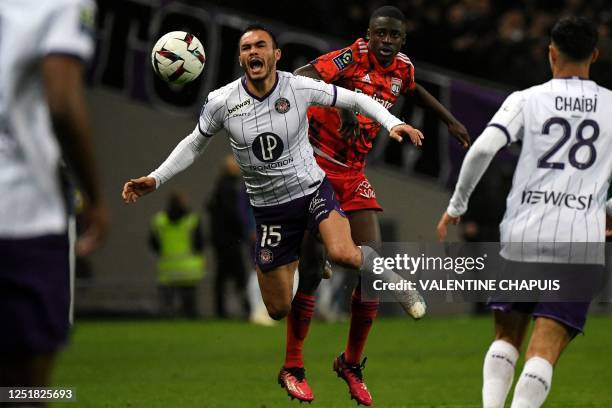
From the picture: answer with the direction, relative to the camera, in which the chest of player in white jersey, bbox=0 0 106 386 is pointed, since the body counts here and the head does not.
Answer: away from the camera

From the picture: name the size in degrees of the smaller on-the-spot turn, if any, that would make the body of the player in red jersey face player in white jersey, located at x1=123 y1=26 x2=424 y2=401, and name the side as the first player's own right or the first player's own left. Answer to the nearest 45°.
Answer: approximately 90° to the first player's own right

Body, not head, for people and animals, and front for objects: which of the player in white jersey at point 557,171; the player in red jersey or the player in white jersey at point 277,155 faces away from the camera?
the player in white jersey at point 557,171

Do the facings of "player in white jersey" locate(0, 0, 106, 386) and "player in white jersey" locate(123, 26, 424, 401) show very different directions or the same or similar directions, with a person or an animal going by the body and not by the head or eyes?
very different directions

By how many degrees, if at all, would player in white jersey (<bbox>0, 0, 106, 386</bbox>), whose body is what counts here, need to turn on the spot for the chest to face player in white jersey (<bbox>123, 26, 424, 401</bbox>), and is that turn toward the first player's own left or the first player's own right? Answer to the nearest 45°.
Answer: approximately 45° to the first player's own right

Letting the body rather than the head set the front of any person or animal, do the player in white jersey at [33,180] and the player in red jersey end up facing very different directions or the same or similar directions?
very different directions

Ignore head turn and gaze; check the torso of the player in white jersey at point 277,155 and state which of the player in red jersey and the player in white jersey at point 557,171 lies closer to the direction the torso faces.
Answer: the player in white jersey

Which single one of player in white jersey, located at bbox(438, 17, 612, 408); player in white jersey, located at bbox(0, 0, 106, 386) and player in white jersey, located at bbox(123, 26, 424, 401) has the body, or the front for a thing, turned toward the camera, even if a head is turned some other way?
player in white jersey, located at bbox(123, 26, 424, 401)

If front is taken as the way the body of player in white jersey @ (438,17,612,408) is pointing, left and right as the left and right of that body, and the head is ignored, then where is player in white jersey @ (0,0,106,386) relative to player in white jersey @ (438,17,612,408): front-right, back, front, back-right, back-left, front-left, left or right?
back-left

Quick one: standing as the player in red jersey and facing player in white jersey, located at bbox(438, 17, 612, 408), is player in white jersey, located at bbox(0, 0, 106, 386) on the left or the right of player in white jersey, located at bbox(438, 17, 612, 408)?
right

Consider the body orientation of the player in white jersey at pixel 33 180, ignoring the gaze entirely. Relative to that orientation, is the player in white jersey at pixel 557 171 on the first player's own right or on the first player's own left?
on the first player's own right

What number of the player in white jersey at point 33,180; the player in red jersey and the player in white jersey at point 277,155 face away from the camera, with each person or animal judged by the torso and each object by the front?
1

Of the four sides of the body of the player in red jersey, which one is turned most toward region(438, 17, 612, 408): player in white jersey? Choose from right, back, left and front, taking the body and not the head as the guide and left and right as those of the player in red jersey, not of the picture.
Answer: front

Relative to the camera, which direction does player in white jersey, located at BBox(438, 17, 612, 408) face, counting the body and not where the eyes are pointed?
away from the camera

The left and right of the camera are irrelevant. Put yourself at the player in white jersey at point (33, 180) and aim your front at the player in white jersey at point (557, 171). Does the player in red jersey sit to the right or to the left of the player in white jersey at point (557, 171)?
left

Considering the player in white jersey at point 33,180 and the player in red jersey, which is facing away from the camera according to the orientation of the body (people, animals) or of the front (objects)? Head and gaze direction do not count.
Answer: the player in white jersey
